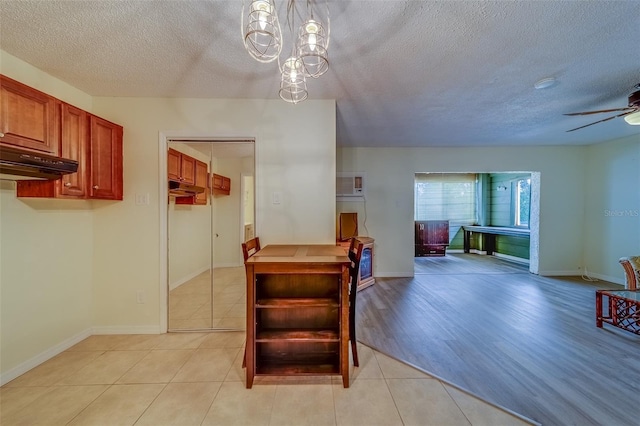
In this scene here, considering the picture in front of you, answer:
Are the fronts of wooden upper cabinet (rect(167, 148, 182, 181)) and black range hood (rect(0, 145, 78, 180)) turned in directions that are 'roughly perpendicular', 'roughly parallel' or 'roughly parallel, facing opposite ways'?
roughly parallel

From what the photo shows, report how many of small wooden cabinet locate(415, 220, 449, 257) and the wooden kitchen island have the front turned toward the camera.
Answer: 2

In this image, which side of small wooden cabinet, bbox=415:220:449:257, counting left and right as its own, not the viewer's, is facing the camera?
front

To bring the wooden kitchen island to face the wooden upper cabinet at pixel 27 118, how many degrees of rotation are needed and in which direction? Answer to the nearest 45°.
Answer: approximately 90° to its right

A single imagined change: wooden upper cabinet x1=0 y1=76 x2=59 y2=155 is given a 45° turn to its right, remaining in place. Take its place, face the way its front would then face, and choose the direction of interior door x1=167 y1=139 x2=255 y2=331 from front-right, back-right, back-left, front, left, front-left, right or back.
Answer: left

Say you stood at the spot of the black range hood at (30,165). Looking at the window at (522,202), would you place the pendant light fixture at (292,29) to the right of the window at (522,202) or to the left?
right

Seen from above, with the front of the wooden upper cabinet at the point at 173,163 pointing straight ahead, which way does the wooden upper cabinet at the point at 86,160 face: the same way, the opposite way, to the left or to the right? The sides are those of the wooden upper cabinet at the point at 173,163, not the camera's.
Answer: the same way

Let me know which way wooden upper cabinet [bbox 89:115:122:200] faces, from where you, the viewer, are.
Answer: facing the viewer and to the right of the viewer

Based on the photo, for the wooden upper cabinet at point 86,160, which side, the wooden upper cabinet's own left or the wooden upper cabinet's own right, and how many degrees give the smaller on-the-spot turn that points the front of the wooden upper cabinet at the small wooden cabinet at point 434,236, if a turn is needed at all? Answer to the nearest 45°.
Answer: approximately 45° to the wooden upper cabinet's own left

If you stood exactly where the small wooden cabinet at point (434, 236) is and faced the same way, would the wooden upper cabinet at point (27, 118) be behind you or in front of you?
in front

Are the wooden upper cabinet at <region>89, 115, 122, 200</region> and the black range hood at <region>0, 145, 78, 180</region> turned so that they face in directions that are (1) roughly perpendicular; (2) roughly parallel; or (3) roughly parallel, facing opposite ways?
roughly parallel

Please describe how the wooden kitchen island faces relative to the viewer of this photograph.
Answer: facing the viewer
